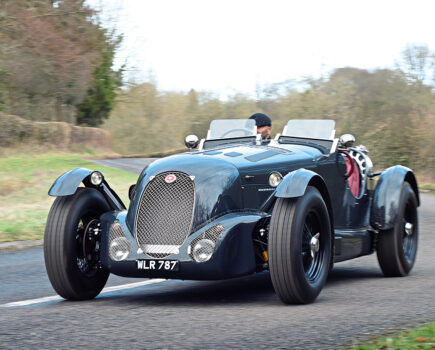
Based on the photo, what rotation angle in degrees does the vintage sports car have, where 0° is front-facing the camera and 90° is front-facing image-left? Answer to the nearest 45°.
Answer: approximately 45°
